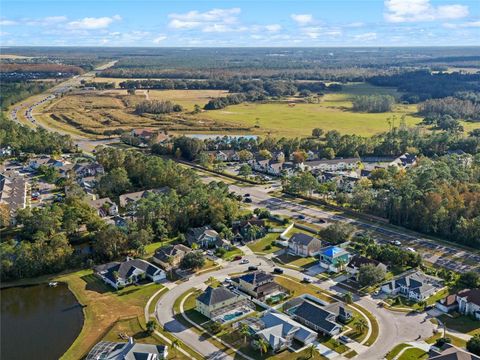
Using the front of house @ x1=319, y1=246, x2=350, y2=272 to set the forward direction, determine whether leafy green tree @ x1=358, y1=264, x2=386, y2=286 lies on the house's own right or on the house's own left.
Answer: on the house's own left

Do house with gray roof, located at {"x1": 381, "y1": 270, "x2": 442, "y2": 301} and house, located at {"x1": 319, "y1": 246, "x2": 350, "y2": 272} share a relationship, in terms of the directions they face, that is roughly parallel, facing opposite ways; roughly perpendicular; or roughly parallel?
roughly parallel

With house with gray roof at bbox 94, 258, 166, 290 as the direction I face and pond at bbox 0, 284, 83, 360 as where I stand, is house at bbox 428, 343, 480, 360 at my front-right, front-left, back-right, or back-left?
front-right

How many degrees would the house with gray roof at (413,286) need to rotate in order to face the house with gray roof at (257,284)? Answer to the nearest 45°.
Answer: approximately 45° to its right

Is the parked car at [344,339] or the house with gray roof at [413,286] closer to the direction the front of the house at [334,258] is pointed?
the parked car

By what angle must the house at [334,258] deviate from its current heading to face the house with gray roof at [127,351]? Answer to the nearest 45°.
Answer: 0° — it already faces it

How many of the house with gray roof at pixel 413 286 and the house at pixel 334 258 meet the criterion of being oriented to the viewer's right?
0

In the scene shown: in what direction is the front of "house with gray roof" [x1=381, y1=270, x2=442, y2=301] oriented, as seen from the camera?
facing the viewer and to the left of the viewer

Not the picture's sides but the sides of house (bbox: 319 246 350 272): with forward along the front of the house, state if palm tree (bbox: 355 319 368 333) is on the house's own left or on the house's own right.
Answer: on the house's own left

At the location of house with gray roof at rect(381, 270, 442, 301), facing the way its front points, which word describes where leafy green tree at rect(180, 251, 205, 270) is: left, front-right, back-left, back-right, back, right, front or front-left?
front-right

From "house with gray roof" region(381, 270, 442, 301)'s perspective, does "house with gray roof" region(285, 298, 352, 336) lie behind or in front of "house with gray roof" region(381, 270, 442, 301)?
in front

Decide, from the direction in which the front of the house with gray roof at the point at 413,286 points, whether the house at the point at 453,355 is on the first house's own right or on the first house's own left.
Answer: on the first house's own left

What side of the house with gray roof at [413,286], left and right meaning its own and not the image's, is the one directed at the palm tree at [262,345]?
front

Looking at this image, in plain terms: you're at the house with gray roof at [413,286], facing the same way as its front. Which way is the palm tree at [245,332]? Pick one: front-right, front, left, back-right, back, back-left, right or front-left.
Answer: front

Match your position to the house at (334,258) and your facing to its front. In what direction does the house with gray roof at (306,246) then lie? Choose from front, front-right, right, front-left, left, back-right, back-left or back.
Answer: right
